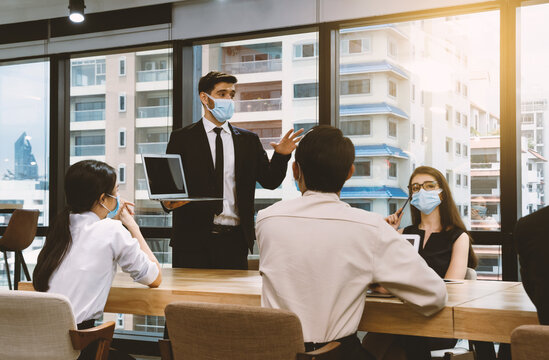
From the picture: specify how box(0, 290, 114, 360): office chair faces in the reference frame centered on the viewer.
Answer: facing away from the viewer and to the right of the viewer

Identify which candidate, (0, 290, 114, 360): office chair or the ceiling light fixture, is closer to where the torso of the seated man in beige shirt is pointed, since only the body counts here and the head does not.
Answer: the ceiling light fixture

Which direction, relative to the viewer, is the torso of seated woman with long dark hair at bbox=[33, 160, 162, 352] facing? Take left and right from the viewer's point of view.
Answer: facing away from the viewer and to the right of the viewer

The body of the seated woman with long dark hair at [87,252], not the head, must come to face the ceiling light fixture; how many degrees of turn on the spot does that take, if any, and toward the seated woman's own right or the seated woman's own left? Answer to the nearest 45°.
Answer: approximately 45° to the seated woman's own left

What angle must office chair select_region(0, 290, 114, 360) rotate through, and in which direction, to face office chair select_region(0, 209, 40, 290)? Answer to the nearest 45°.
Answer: approximately 45° to its left

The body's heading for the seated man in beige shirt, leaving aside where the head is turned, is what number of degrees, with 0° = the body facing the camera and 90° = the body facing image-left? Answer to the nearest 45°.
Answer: approximately 180°

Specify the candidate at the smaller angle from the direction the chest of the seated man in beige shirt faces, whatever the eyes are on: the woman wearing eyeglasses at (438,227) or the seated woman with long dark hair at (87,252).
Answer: the woman wearing eyeglasses

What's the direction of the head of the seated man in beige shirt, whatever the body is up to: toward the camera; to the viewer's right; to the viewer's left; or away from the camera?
away from the camera

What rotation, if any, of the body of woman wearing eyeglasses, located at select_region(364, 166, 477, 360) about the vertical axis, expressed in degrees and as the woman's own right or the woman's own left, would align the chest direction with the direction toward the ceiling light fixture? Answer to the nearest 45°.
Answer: approximately 45° to the woman's own right

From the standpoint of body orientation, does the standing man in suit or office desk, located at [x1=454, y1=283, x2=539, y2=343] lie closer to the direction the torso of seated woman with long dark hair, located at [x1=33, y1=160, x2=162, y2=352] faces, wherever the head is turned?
the standing man in suit

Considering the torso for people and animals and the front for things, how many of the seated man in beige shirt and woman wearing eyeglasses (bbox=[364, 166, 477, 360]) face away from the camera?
1

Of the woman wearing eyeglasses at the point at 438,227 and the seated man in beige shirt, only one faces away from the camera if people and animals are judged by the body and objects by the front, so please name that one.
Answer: the seated man in beige shirt
